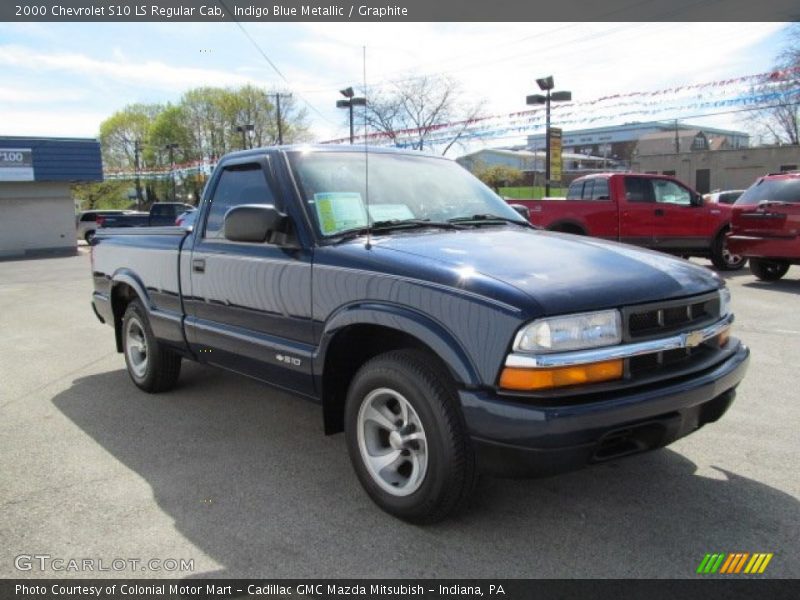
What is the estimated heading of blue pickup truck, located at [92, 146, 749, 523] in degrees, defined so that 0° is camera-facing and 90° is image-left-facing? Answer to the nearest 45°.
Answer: approximately 315°

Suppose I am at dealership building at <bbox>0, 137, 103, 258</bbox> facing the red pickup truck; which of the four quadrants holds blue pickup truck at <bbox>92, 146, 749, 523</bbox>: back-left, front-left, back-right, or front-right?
front-right

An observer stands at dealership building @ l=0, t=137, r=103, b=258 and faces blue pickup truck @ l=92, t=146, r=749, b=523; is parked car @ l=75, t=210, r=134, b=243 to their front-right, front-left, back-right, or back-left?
back-left

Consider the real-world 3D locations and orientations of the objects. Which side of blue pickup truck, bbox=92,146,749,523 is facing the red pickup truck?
left

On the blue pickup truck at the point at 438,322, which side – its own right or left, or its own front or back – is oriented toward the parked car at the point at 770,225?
left

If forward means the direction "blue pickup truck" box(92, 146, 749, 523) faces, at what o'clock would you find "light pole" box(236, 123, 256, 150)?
The light pole is roughly at 7 o'clock from the blue pickup truck.

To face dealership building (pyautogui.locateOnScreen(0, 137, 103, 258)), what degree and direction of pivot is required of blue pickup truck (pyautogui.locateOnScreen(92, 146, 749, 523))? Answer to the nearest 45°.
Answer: approximately 180°

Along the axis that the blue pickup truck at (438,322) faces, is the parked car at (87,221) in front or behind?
behind
